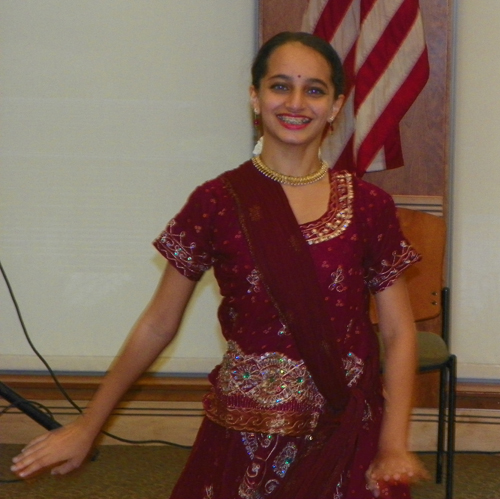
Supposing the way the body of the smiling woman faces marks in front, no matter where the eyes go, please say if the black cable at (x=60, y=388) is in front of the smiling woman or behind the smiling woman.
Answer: behind

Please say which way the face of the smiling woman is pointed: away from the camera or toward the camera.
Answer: toward the camera

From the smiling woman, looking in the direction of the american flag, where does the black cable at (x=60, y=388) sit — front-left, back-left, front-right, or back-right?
front-left

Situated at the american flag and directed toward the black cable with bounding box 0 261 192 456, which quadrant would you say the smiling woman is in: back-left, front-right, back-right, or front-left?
front-left

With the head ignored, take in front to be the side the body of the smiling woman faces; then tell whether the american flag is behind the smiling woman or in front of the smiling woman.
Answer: behind

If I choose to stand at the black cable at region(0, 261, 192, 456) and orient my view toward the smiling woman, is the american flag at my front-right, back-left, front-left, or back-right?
front-left

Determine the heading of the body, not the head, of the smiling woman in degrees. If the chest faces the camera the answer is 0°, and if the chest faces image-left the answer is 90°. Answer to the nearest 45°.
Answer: approximately 0°
